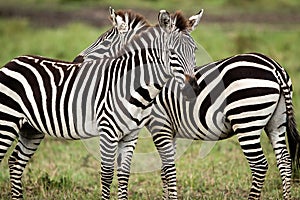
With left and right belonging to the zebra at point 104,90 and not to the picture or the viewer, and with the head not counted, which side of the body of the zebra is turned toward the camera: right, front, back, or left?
right

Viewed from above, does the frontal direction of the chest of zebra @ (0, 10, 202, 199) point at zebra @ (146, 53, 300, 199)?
yes
